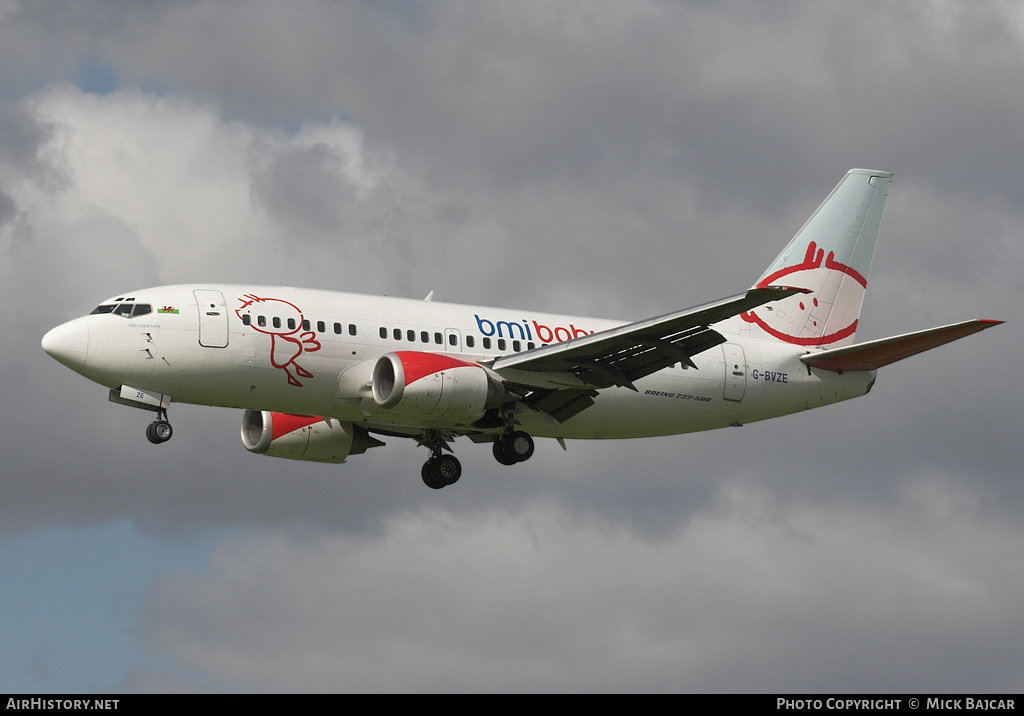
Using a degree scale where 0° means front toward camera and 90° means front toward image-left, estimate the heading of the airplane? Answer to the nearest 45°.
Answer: approximately 45°
